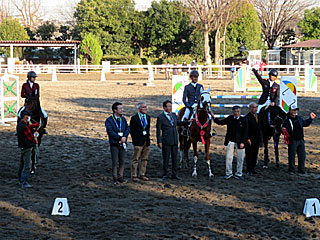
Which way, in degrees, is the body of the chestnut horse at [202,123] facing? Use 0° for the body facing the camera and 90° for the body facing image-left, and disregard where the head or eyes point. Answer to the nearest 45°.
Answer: approximately 315°

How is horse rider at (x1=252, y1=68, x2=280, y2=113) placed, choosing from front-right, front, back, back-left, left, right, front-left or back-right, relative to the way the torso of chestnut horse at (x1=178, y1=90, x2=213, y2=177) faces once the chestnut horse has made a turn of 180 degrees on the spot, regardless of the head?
right

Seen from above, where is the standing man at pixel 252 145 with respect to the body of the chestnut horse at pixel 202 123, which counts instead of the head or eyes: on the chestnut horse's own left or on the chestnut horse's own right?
on the chestnut horse's own left

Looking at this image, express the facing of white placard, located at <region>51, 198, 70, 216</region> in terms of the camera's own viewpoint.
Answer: facing the viewer

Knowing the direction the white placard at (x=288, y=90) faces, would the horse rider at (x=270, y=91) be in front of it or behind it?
in front

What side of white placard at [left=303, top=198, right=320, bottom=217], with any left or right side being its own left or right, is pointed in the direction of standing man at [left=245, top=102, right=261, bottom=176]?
back

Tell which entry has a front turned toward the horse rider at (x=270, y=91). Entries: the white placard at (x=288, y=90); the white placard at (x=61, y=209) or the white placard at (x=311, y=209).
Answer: the white placard at (x=288, y=90)

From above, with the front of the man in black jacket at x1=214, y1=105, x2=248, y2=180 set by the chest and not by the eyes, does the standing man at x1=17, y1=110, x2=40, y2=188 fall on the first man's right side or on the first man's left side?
on the first man's right side

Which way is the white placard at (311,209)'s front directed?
toward the camera

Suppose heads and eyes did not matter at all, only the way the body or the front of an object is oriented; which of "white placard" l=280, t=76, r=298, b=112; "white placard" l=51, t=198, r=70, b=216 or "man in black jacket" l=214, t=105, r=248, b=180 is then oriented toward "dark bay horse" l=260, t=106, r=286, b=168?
"white placard" l=280, t=76, r=298, b=112

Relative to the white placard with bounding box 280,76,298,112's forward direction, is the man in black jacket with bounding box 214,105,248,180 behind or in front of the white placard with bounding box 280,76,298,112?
in front

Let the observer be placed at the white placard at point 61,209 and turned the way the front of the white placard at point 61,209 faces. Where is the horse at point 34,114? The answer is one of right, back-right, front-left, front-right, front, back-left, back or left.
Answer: back
